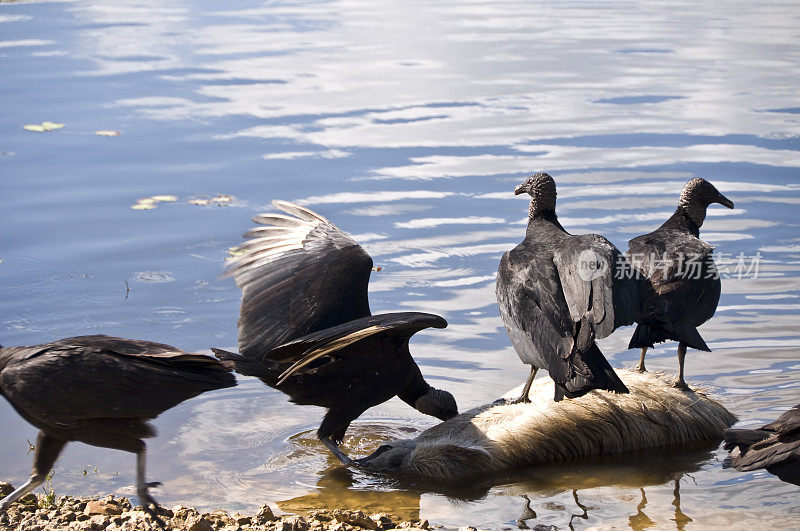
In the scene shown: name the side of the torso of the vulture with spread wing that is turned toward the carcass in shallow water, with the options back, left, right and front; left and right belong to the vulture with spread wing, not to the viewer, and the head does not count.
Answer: front

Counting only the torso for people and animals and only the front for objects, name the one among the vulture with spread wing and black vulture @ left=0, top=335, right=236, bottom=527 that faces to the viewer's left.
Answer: the black vulture

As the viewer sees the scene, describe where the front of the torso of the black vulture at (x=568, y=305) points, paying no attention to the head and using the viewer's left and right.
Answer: facing away from the viewer and to the left of the viewer

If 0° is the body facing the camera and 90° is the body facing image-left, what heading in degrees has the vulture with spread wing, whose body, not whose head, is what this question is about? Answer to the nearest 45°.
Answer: approximately 270°

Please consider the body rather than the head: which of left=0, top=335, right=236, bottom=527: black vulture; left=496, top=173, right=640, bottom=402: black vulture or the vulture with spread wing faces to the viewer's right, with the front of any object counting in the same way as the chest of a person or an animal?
the vulture with spread wing

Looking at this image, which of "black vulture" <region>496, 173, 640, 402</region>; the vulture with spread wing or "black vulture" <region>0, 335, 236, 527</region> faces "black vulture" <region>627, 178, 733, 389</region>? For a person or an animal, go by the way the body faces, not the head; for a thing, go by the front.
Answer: the vulture with spread wing

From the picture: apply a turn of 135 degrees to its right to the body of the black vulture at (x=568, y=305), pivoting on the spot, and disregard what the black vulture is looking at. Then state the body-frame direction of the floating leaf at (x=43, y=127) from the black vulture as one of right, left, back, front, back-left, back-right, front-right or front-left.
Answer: back-left

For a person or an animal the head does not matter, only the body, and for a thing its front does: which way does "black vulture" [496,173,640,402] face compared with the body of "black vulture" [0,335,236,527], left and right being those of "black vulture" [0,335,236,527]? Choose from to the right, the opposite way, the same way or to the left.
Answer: to the right

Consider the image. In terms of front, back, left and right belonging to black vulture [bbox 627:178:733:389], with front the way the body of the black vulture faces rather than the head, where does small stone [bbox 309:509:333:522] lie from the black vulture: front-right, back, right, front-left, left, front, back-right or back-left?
back

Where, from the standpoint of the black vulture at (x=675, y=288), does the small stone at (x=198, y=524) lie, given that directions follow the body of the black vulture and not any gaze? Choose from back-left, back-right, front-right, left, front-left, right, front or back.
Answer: back

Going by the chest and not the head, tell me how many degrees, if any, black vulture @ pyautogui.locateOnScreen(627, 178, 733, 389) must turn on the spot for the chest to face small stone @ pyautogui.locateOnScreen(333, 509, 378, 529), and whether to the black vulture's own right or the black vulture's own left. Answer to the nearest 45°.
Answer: approximately 180°

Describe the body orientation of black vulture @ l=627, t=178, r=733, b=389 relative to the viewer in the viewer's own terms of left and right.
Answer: facing away from the viewer and to the right of the viewer

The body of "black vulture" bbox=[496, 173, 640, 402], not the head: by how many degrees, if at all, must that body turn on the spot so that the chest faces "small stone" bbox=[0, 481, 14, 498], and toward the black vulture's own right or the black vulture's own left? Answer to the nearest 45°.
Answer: approximately 45° to the black vulture's own left

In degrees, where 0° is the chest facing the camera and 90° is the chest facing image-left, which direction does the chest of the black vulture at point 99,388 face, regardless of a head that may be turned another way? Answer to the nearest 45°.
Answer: approximately 90°
